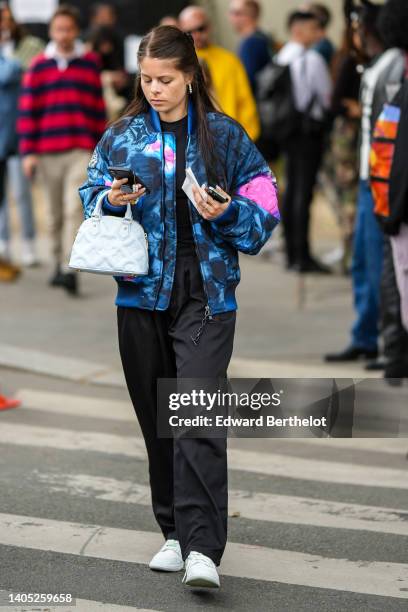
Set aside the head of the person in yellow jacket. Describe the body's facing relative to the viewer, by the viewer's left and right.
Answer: facing the viewer and to the left of the viewer

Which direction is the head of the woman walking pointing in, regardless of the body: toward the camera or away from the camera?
toward the camera

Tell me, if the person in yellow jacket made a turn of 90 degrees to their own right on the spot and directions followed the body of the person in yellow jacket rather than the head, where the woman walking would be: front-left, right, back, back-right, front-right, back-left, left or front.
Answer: back-left

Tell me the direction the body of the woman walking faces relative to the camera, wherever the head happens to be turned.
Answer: toward the camera
